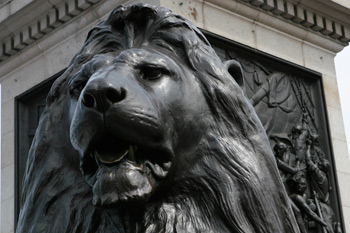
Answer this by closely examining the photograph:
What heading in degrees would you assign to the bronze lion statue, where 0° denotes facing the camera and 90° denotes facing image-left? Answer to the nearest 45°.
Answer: approximately 45°
